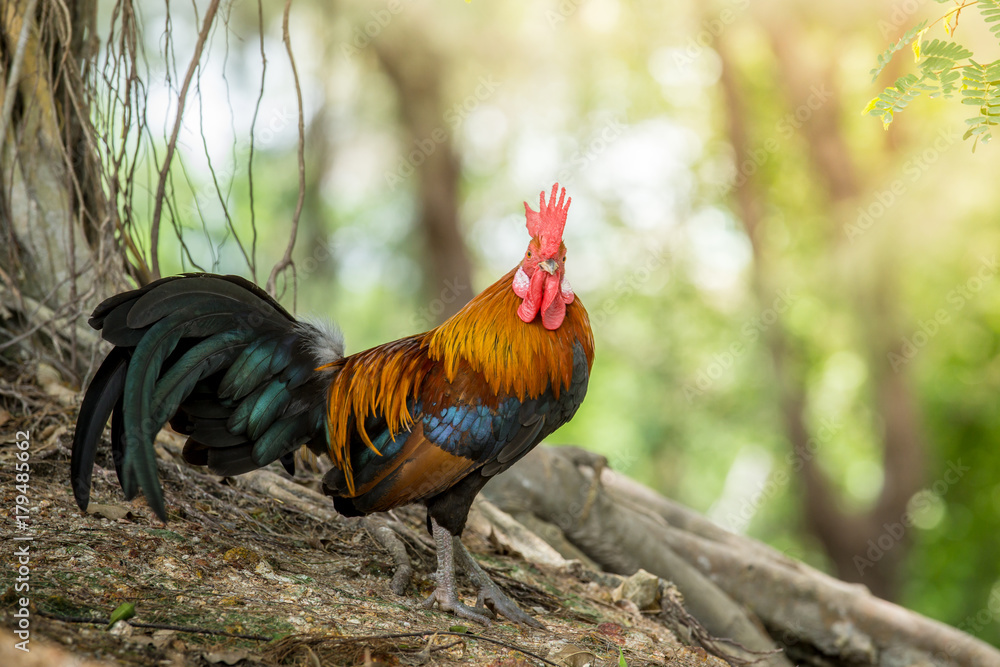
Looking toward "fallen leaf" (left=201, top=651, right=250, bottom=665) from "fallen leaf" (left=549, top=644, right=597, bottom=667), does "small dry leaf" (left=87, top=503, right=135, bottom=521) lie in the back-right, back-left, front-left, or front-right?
front-right

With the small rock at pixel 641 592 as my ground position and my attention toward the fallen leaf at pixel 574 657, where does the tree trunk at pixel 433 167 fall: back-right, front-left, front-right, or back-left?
back-right

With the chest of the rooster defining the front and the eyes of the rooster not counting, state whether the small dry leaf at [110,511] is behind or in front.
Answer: behind

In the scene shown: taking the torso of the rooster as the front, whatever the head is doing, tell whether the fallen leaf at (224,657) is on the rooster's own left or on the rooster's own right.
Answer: on the rooster's own right

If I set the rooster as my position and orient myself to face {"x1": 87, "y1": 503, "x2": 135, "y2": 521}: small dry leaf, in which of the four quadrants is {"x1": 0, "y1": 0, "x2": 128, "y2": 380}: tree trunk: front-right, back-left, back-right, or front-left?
front-right

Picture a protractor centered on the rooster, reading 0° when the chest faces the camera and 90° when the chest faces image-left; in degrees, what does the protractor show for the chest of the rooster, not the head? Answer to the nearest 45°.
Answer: approximately 270°

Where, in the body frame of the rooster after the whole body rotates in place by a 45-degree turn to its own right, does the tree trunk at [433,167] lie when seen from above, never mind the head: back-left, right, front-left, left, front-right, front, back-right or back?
back-left

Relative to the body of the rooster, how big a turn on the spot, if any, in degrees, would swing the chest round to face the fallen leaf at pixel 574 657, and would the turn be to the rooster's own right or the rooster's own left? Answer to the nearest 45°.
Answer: approximately 45° to the rooster's own right

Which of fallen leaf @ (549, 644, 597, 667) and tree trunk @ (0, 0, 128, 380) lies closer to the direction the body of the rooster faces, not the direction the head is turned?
the fallen leaf

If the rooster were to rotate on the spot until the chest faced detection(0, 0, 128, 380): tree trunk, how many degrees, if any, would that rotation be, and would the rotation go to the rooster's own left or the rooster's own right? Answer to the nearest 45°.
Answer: approximately 135° to the rooster's own left

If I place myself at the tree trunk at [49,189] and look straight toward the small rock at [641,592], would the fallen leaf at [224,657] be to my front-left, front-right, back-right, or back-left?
front-right
